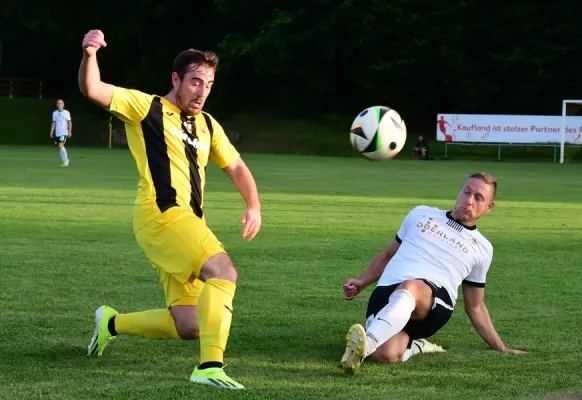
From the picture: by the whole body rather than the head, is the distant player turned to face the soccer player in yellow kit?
yes

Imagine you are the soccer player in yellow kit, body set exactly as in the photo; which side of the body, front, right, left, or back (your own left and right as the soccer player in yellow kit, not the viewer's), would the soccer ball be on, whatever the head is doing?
left

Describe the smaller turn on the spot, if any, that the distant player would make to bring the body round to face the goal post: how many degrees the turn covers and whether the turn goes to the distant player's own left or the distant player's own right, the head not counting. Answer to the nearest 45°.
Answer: approximately 90° to the distant player's own left

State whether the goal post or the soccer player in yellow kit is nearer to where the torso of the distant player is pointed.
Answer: the soccer player in yellow kit

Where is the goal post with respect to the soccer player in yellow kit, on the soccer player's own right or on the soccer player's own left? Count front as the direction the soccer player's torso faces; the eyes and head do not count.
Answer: on the soccer player's own left

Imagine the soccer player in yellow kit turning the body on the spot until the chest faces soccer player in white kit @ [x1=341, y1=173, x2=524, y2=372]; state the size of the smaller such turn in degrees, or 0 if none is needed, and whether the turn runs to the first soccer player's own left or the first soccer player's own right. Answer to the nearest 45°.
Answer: approximately 45° to the first soccer player's own left

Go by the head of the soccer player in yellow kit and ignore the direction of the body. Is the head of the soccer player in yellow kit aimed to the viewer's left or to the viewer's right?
to the viewer's right

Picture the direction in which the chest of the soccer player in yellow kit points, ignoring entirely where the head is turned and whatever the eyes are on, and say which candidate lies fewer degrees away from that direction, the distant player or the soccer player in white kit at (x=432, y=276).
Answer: the soccer player in white kit
